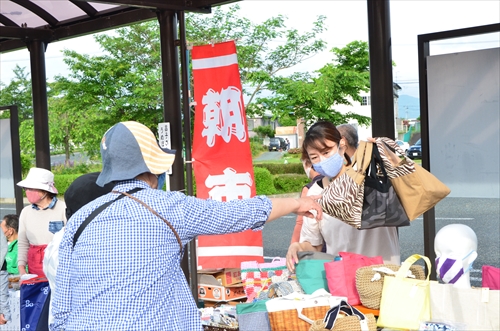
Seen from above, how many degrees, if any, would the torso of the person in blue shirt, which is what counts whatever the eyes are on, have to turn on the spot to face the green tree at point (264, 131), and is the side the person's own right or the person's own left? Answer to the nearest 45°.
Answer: approximately 45° to the person's own left

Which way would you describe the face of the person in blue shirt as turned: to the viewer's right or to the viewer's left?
to the viewer's right

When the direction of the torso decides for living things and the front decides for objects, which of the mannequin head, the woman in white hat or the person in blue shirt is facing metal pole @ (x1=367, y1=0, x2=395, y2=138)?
the person in blue shirt

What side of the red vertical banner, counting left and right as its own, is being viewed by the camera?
front

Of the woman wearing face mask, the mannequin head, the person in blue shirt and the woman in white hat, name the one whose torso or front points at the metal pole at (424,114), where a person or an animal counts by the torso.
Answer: the person in blue shirt

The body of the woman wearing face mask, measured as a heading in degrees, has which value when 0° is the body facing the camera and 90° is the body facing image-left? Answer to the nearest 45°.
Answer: approximately 45°

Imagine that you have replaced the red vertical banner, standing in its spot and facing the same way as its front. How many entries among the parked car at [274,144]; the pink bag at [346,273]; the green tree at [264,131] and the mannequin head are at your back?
2
